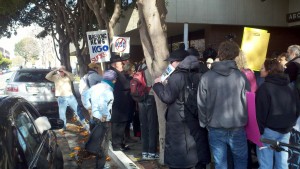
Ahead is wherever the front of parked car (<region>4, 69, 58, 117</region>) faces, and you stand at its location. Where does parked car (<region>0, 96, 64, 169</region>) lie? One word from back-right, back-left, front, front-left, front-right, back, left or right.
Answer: back

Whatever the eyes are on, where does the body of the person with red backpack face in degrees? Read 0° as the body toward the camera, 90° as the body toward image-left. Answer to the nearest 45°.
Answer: approximately 225°

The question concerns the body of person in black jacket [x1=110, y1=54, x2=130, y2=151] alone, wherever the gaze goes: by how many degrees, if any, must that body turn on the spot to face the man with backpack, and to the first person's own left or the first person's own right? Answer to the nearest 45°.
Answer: approximately 45° to the first person's own right

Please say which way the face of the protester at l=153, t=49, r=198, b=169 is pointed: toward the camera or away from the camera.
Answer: away from the camera

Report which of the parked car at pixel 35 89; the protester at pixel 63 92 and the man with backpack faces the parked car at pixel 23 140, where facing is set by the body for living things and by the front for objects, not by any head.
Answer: the protester

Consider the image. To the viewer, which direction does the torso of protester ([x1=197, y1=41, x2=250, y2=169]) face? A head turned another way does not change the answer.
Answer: away from the camera

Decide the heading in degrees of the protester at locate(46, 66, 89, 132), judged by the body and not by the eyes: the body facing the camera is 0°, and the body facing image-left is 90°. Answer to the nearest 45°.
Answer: approximately 0°
